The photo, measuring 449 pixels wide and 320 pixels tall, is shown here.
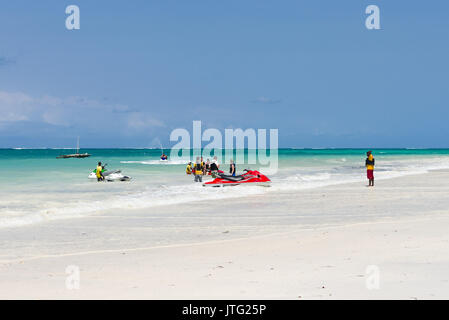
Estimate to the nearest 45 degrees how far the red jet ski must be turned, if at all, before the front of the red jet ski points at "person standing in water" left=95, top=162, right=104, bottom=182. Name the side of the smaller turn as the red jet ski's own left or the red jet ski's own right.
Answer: approximately 135° to the red jet ski's own left

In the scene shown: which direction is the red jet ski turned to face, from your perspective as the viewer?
facing to the right of the viewer
